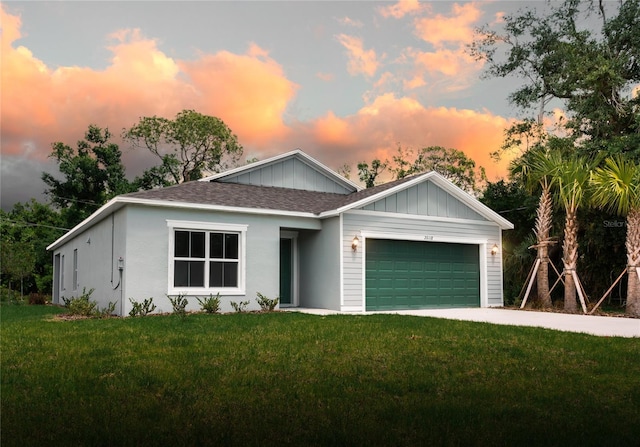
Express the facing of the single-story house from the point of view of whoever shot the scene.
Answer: facing the viewer and to the right of the viewer

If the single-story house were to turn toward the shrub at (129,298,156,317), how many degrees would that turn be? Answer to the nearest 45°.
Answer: approximately 90° to its right

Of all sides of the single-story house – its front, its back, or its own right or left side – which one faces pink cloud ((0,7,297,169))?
back

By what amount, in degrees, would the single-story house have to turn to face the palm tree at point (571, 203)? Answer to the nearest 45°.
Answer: approximately 45° to its left

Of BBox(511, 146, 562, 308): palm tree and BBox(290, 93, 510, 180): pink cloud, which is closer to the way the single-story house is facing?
the palm tree

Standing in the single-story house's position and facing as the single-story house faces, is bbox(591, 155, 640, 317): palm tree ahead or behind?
ahead

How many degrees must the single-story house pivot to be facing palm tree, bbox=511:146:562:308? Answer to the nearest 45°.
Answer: approximately 45° to its left
